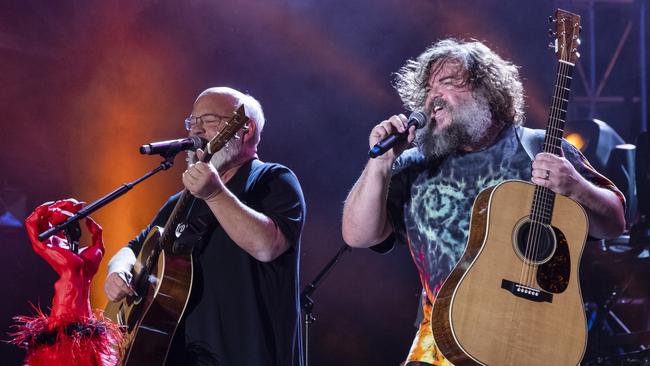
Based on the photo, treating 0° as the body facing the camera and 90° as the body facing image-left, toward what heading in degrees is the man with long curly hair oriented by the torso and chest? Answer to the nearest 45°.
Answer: approximately 45°

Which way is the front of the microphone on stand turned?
to the viewer's right

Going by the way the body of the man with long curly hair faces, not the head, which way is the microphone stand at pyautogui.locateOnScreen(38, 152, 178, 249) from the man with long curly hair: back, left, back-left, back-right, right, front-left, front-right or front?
front-right

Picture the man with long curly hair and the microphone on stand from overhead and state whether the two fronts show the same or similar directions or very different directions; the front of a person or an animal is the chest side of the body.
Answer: very different directions

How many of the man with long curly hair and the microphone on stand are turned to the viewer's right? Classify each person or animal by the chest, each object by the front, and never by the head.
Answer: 1

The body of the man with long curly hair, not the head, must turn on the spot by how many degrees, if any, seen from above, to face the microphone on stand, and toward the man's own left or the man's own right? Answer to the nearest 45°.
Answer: approximately 45° to the man's own right

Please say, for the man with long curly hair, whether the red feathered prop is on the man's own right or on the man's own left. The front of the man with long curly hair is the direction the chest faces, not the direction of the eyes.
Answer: on the man's own right
